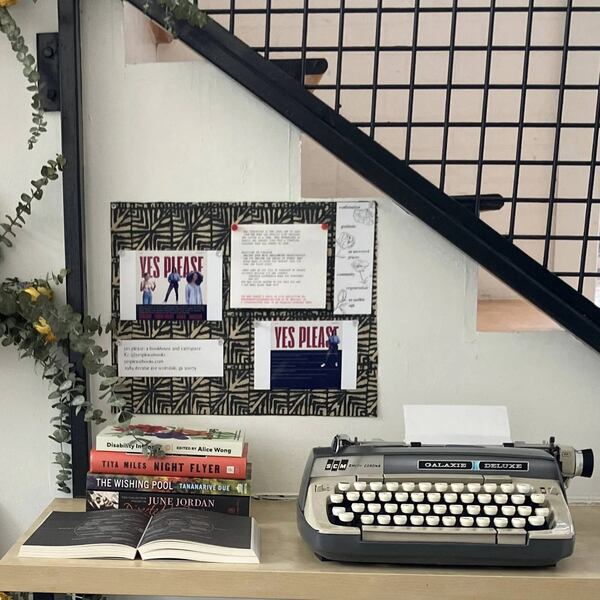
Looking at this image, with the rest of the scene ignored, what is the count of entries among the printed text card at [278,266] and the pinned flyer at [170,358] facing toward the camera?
2

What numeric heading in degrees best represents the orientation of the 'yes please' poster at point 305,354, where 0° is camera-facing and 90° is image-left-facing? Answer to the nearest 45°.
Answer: approximately 0°

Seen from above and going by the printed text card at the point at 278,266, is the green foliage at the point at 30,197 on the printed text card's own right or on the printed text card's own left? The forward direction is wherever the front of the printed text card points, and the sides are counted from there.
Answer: on the printed text card's own right

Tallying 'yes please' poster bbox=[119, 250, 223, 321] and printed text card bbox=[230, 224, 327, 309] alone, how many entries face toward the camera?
2

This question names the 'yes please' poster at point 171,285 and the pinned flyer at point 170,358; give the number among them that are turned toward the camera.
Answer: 2

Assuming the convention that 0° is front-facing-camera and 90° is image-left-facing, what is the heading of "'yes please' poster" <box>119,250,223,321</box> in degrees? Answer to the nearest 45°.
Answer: approximately 0°
